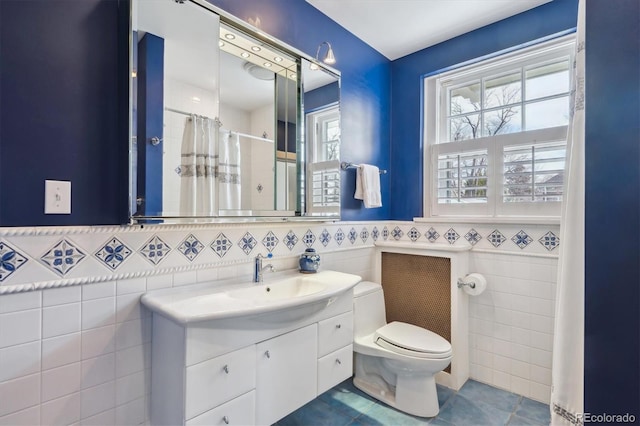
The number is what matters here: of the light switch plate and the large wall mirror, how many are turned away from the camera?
0

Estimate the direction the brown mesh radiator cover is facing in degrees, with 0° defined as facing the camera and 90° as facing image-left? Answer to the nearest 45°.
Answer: approximately 45°

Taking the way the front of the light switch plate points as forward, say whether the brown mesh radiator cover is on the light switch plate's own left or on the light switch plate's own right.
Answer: on the light switch plate's own left

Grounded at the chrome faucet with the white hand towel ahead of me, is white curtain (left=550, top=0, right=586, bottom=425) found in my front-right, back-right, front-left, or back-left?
front-right

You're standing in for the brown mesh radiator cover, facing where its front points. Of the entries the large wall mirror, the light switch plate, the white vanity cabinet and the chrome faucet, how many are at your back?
0

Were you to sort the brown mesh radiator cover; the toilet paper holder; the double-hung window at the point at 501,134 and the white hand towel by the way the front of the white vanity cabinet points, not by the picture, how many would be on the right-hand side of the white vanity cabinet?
0

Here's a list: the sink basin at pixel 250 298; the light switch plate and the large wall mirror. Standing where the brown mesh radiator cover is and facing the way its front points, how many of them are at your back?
0

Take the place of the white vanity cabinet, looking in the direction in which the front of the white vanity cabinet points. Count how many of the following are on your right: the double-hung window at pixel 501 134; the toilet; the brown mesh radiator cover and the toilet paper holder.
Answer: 0

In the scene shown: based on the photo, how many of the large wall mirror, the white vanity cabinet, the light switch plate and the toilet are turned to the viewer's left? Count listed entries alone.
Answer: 0

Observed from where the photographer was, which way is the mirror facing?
facing the viewer and to the right of the viewer

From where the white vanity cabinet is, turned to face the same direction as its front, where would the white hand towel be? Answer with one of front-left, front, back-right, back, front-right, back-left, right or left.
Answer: left

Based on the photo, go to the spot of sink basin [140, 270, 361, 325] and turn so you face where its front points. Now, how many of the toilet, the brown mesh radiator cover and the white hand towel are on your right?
0

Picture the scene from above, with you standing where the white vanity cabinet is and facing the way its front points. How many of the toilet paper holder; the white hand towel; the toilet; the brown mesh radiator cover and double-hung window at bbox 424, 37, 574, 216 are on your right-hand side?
0

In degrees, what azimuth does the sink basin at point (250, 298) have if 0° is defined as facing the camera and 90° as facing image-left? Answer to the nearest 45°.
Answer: approximately 315°

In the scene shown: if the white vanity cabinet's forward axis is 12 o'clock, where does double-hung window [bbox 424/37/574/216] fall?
The double-hung window is roughly at 10 o'clock from the white vanity cabinet.

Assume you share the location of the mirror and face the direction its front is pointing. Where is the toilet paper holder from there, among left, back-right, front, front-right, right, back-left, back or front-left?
front-left

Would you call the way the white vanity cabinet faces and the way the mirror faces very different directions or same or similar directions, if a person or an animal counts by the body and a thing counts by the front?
same or similar directions

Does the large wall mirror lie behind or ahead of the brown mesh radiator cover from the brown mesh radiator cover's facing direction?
ahead
